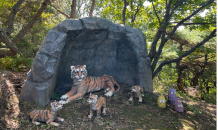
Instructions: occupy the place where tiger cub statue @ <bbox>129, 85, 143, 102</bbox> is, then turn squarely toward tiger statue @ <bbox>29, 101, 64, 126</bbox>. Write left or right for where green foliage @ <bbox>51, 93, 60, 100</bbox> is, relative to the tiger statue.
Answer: right

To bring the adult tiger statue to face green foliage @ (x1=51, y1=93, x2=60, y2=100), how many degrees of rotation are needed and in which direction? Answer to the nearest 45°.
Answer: approximately 45° to its right

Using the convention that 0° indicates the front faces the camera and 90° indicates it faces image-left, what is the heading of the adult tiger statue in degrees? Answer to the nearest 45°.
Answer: approximately 45°
